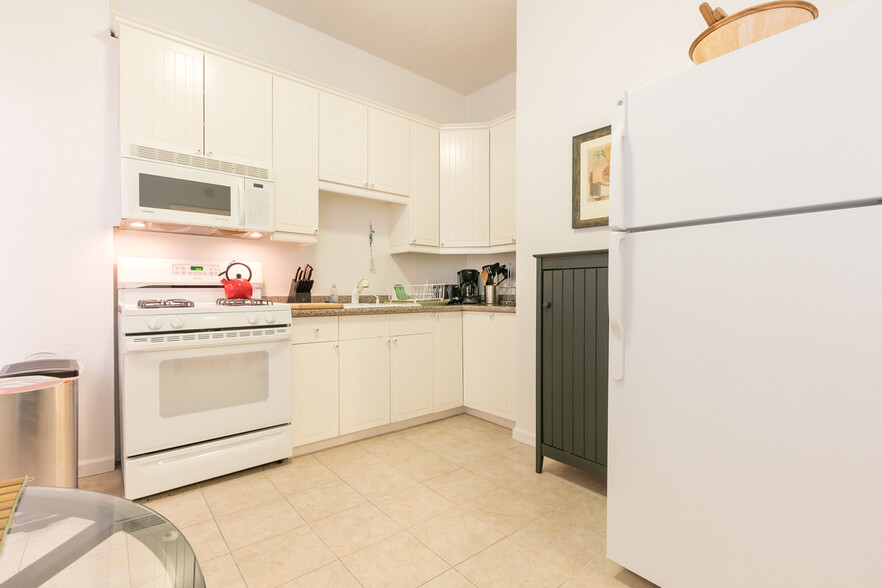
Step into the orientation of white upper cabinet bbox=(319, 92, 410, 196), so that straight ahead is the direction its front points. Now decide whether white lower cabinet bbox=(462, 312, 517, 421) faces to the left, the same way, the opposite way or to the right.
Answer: to the right

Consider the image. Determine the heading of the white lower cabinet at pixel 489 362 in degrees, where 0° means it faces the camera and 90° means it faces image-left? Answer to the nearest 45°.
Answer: approximately 45°

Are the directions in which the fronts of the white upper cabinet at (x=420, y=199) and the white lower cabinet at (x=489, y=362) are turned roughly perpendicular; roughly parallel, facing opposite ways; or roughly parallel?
roughly perpendicular

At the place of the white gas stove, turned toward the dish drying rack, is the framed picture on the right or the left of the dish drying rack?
right

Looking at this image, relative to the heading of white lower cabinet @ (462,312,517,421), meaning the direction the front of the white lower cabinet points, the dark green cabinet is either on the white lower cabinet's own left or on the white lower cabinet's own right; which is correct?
on the white lower cabinet's own left

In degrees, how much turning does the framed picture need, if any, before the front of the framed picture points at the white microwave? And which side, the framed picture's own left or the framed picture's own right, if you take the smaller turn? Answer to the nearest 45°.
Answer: approximately 45° to the framed picture's own right

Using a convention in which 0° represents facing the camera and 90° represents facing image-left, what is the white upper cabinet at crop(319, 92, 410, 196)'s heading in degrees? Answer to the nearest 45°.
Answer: approximately 315°

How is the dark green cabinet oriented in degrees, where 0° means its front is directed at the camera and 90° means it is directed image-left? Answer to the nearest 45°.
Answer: approximately 45°

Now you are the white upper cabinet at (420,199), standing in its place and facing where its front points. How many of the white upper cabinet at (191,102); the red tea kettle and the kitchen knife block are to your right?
3

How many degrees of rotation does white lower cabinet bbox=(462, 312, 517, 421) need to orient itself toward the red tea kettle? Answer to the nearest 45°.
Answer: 0° — it already faces it
